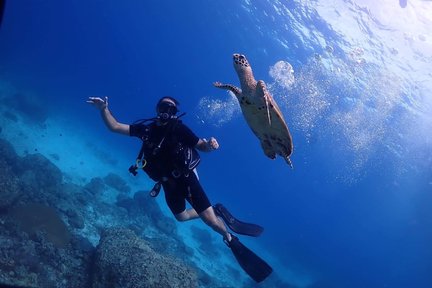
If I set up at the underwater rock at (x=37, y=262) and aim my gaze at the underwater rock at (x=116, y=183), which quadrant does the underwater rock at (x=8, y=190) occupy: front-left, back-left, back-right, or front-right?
front-left

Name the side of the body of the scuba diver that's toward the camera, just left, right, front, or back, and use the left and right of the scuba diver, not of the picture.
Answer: front

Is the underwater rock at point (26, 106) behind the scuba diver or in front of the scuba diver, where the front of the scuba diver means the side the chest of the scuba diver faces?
behind

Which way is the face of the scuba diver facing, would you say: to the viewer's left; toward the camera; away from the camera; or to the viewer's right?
toward the camera
